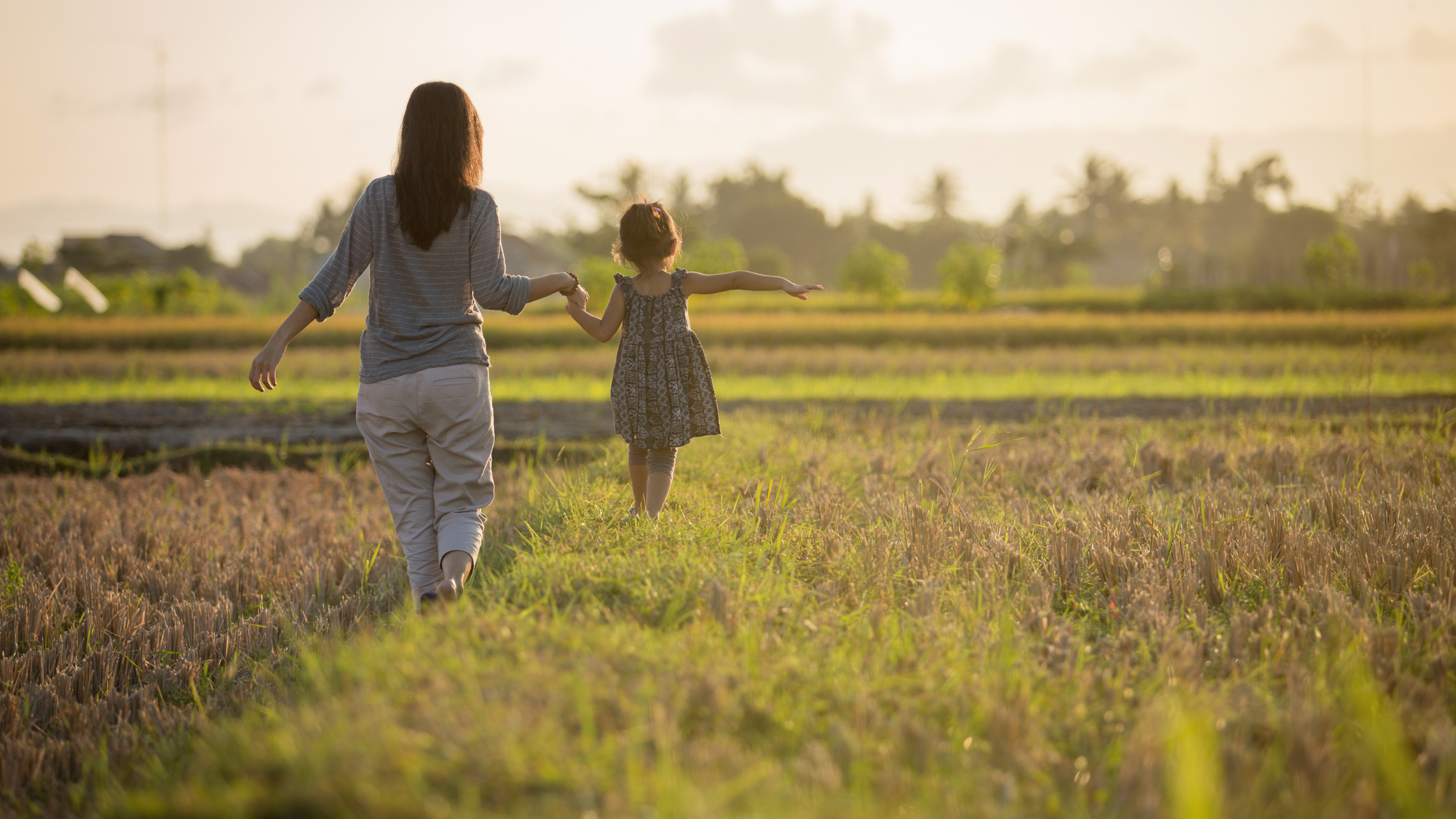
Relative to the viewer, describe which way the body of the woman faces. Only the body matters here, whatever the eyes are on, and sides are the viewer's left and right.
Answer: facing away from the viewer

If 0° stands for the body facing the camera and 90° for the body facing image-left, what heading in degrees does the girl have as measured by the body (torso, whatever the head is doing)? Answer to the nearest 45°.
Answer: approximately 180°

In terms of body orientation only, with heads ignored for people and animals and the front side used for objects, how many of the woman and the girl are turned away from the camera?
2

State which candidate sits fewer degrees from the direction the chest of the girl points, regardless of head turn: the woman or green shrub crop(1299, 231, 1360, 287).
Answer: the green shrub
